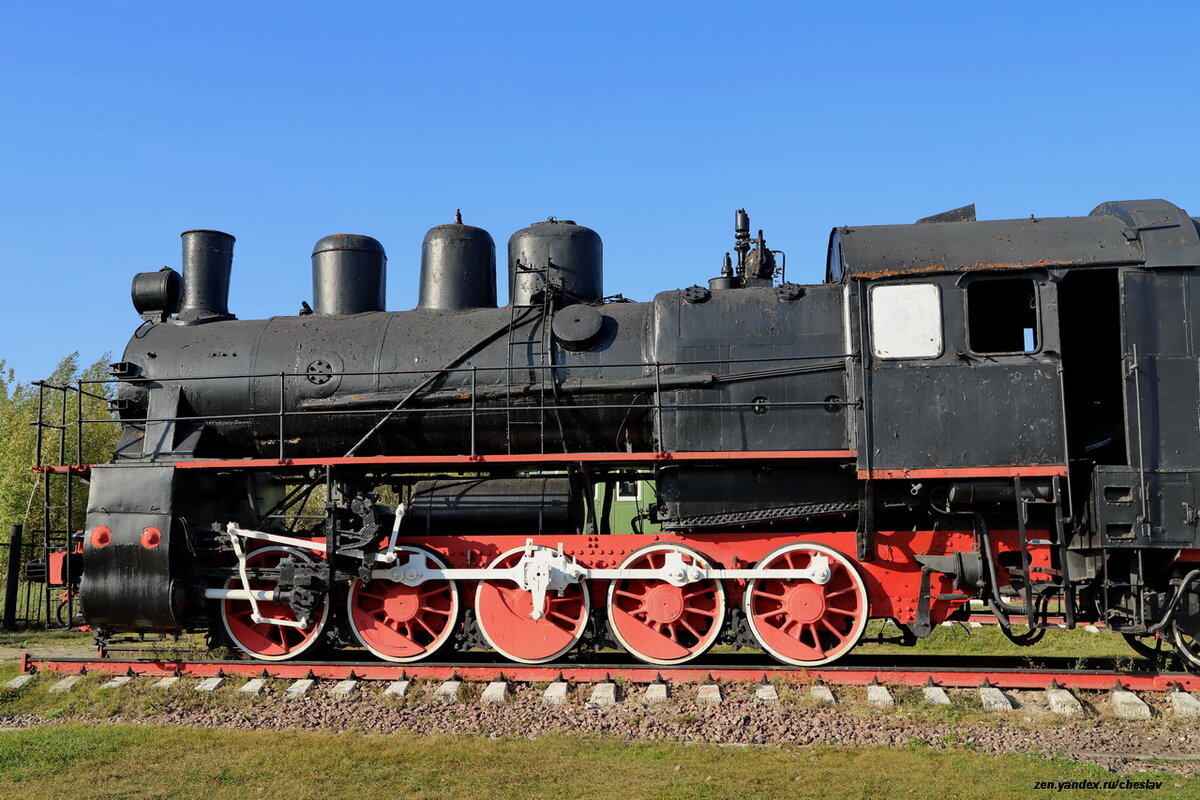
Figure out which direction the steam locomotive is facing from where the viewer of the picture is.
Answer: facing to the left of the viewer

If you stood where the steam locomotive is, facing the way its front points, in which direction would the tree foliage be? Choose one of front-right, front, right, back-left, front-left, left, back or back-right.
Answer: front-right
